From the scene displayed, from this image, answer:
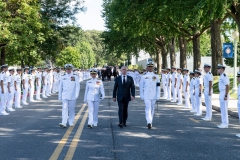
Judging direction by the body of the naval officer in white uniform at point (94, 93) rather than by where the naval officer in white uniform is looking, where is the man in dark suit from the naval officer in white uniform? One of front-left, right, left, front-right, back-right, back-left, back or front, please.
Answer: left

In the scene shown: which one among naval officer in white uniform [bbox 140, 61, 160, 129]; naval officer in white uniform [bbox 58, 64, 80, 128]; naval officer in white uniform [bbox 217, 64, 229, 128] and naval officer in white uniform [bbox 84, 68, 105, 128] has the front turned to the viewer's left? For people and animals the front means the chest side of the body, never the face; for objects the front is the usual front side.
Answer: naval officer in white uniform [bbox 217, 64, 229, 128]

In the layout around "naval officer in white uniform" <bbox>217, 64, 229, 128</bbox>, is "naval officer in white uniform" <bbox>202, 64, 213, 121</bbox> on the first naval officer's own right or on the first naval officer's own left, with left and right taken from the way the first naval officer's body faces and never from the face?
on the first naval officer's own right

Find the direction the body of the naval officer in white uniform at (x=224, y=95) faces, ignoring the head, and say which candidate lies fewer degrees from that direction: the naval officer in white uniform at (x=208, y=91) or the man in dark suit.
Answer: the man in dark suit

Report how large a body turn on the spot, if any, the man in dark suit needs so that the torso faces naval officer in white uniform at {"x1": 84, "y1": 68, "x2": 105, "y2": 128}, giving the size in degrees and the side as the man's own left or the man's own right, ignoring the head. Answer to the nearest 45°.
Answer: approximately 90° to the man's own right

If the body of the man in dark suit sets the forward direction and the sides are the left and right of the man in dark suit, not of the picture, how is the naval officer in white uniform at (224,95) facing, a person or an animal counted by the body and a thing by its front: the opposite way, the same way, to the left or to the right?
to the right

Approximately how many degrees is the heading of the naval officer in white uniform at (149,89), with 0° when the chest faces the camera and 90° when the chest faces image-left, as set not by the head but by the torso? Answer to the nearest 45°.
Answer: approximately 0°

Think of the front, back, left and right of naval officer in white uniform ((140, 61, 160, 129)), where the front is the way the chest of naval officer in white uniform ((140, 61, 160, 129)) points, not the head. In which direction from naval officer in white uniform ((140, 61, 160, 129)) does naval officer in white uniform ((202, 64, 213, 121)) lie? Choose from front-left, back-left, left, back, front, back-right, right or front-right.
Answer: back-left

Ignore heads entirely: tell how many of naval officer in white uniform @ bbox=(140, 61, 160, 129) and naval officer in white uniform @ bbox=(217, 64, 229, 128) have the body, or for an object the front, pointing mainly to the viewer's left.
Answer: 1

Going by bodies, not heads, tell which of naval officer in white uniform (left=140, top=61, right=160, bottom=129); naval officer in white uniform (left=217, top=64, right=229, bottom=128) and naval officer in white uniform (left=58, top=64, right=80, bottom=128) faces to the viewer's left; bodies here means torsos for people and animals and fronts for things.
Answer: naval officer in white uniform (left=217, top=64, right=229, bottom=128)

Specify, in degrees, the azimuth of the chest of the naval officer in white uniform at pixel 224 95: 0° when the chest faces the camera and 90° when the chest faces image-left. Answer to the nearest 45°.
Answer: approximately 90°

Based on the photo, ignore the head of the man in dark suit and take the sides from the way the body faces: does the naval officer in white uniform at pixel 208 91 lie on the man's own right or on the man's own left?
on the man's own left
